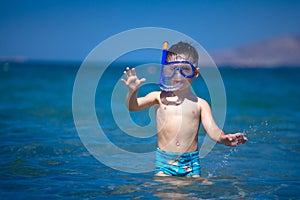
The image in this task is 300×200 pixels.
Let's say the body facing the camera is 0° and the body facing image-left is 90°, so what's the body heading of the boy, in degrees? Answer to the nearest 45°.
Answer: approximately 0°
